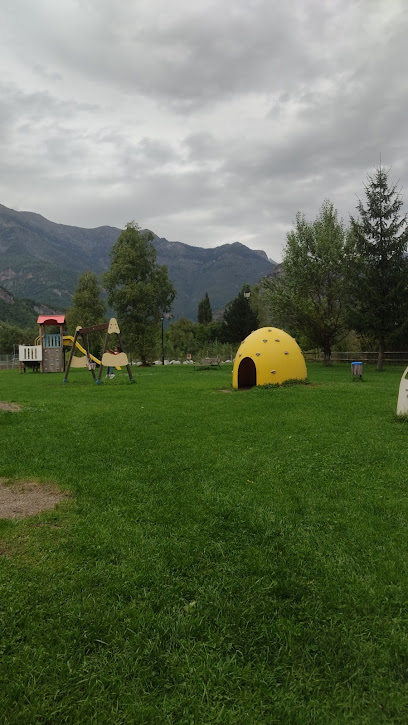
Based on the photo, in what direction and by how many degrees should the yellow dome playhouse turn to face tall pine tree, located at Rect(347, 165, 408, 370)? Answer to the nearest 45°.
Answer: approximately 180°

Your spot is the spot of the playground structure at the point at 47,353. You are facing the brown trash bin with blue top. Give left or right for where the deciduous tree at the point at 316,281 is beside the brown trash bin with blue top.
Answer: left

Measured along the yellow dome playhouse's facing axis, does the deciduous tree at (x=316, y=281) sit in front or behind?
behind

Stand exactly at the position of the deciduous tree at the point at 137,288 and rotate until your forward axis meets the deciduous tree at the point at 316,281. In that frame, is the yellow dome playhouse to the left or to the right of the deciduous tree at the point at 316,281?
right

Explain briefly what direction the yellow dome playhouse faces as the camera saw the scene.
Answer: facing the viewer and to the left of the viewer

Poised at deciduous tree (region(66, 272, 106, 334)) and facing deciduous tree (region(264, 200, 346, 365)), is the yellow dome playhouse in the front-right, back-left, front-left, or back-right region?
front-right

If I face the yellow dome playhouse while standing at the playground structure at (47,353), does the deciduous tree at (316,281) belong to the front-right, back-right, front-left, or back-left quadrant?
front-left

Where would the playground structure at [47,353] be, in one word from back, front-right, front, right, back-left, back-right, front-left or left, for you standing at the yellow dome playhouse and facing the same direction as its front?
right

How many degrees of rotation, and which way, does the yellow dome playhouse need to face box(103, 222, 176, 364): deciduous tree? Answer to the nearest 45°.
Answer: approximately 90° to its right

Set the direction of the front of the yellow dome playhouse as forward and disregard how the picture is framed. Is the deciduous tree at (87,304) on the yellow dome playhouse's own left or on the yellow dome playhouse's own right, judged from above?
on the yellow dome playhouse's own right
